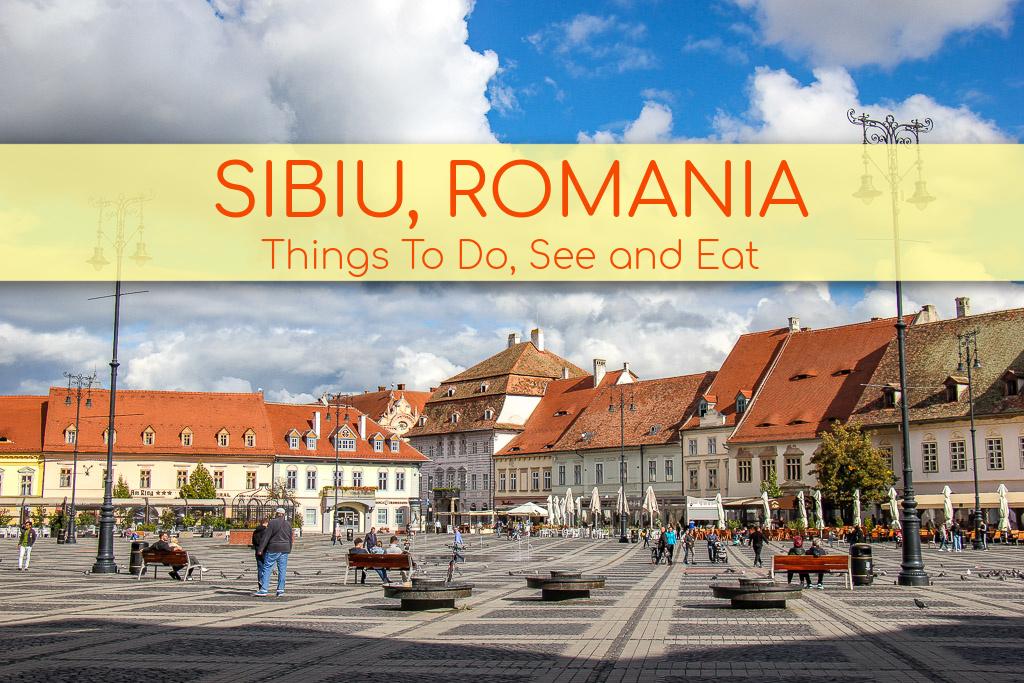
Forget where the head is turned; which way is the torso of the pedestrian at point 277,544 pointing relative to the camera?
away from the camera

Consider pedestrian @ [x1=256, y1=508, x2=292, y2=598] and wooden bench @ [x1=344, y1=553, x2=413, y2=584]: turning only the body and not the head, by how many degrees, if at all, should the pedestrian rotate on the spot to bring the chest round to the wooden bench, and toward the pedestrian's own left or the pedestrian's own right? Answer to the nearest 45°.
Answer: approximately 45° to the pedestrian's own right

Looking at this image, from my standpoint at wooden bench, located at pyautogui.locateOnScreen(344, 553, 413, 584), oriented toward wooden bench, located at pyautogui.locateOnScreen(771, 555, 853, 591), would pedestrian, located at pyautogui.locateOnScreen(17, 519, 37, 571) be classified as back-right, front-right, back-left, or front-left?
back-left

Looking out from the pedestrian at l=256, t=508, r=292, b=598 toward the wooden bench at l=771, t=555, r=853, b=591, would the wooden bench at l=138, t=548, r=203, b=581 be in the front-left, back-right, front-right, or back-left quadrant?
back-left

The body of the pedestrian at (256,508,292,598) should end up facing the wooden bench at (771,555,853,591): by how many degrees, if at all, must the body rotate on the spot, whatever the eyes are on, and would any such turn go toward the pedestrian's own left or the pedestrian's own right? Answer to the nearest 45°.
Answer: approximately 90° to the pedestrian's own right
